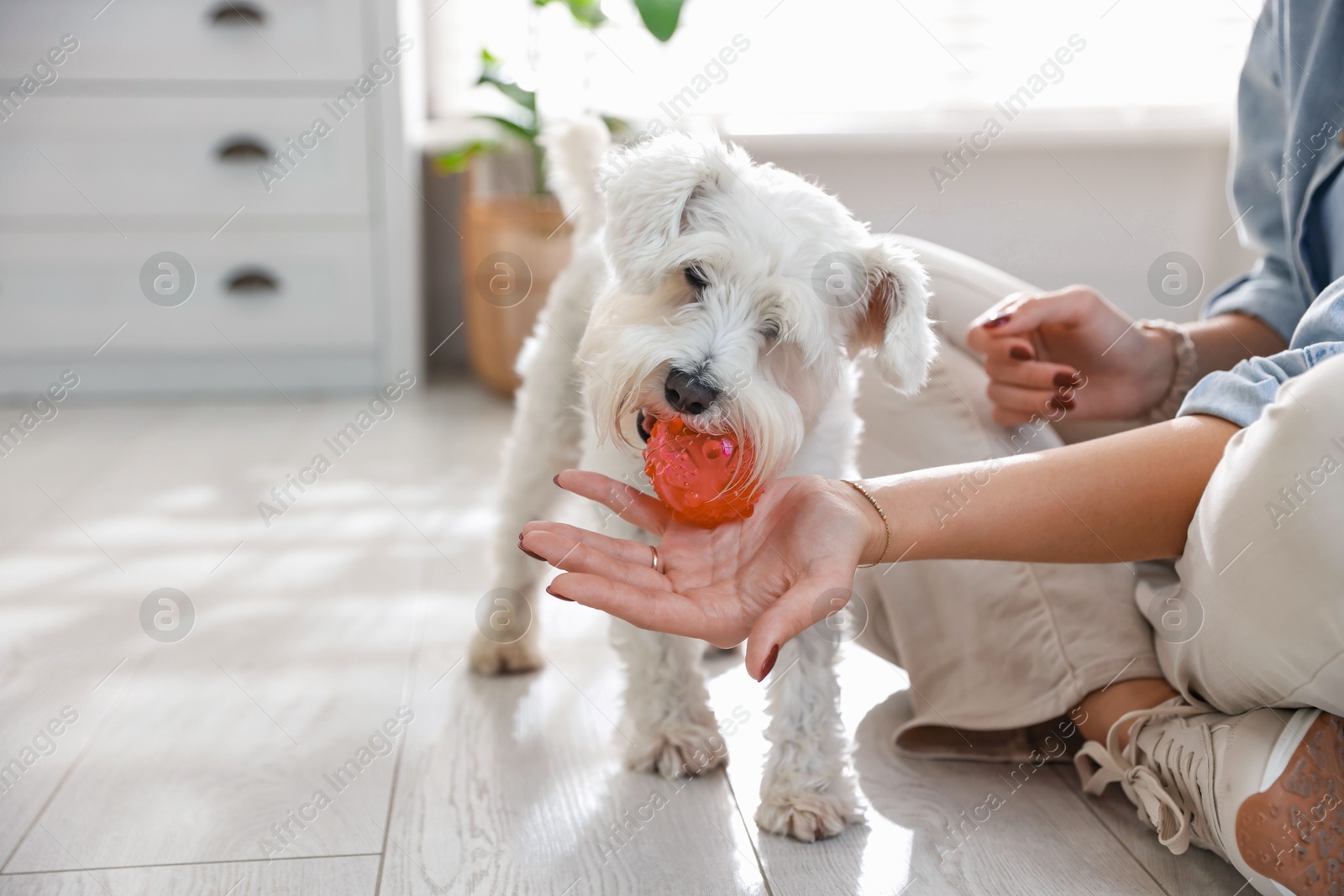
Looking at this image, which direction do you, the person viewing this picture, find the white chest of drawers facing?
facing the viewer

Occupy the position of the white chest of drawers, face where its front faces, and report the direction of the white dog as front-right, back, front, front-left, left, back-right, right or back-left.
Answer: front

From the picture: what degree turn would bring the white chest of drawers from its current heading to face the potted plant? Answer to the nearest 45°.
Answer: approximately 90° to its left

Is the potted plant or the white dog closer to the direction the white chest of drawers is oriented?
the white dog

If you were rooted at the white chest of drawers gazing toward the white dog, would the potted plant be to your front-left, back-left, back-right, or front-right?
front-left
